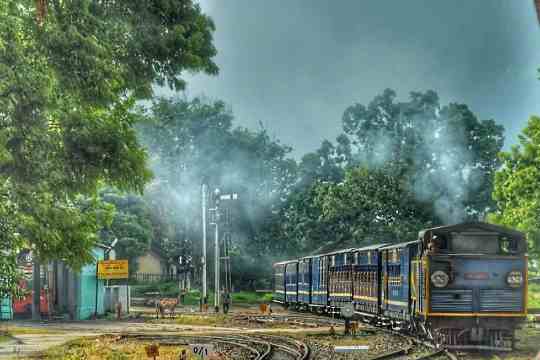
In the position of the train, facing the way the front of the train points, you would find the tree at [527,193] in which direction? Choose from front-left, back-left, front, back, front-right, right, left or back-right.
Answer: back-left

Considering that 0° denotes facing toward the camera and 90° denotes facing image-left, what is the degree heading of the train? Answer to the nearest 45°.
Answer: approximately 315°

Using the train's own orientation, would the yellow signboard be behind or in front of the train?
behind

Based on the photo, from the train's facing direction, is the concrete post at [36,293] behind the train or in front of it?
behind

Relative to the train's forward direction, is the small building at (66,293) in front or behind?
behind

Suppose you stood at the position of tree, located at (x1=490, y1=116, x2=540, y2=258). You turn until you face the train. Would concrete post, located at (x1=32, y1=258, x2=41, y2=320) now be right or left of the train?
right

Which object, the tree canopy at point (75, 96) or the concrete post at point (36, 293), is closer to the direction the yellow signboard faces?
the tree canopy

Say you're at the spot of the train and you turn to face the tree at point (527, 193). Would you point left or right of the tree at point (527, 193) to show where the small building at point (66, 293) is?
left

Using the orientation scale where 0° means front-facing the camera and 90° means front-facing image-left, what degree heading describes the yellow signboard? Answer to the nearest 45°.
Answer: approximately 0°

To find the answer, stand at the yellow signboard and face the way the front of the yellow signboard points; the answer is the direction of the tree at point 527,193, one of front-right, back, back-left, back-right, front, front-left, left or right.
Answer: left

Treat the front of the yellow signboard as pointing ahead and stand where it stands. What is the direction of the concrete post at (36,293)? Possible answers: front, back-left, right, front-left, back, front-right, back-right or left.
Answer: front-right
